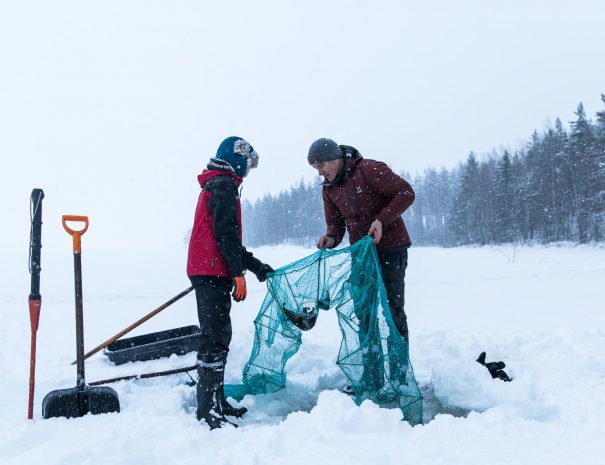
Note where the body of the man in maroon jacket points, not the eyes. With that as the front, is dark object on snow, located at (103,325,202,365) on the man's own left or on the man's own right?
on the man's own right

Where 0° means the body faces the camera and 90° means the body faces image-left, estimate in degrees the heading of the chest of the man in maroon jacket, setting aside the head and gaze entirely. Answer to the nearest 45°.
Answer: approximately 45°

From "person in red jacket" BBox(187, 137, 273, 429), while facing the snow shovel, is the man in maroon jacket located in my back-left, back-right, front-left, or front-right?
back-right

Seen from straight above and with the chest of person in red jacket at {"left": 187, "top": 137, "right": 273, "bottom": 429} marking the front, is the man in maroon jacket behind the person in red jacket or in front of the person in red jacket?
in front

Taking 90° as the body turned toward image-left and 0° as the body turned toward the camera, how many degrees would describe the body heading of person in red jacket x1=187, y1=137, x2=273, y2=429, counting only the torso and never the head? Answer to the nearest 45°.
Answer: approximately 270°

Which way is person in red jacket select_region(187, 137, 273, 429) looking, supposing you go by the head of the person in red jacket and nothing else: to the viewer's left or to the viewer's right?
to the viewer's right

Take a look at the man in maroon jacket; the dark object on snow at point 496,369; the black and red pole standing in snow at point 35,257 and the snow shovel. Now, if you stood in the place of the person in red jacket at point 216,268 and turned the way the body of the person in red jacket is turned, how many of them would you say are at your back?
2
